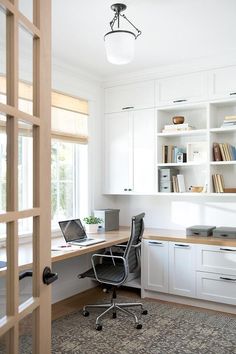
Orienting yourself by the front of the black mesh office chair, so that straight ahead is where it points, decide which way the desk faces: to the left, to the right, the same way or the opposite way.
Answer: the opposite way

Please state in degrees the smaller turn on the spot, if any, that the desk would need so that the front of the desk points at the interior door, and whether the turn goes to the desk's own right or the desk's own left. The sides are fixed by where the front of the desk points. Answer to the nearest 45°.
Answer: approximately 45° to the desk's own right

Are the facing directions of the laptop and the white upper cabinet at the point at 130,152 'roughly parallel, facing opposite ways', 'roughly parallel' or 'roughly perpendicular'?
roughly perpendicular

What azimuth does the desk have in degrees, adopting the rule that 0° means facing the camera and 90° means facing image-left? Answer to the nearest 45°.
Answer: approximately 315°

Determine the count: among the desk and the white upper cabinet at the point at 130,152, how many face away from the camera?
0

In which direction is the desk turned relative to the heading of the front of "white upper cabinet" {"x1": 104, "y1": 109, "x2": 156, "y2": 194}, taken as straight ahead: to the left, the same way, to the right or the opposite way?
to the left

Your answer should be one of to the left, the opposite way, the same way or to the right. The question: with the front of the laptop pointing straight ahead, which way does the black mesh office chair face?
the opposite way

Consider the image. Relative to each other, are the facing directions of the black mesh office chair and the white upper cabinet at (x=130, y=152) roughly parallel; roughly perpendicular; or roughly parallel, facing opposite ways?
roughly perpendicular

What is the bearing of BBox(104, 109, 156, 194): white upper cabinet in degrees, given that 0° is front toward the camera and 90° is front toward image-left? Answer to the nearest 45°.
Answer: approximately 45°

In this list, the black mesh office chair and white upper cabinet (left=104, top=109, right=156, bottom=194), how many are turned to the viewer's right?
0

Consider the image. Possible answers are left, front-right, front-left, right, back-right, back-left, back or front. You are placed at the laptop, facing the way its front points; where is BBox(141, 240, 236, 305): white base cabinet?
front-left

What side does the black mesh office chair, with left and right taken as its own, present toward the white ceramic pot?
front

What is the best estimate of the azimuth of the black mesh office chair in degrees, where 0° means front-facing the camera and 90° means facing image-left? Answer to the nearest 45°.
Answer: approximately 135°
